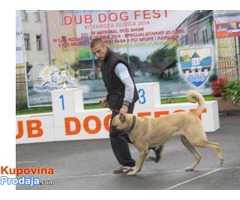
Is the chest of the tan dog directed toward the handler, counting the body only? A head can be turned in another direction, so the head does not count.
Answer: yes

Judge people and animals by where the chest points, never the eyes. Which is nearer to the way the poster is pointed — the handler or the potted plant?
the handler

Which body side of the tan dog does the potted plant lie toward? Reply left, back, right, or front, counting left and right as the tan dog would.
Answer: right

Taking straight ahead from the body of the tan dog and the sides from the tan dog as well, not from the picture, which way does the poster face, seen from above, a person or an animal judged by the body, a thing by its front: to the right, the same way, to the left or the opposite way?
to the left

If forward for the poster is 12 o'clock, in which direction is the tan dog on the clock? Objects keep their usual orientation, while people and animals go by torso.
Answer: The tan dog is roughly at 12 o'clock from the poster.

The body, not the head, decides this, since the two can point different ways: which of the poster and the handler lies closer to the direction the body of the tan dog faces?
the handler

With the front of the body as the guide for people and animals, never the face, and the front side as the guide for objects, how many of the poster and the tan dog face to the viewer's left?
1

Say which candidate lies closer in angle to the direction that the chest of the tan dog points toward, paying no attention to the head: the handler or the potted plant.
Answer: the handler

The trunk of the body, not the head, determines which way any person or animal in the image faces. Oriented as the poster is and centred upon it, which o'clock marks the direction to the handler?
The handler is roughly at 12 o'clock from the poster.

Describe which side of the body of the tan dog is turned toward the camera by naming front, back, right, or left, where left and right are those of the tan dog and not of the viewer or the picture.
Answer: left
